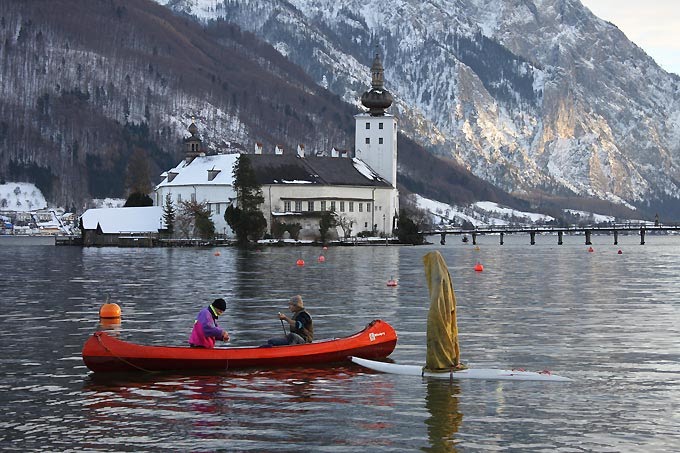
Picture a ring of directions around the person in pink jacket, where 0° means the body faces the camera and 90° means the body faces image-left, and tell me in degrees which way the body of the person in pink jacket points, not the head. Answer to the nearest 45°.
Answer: approximately 270°

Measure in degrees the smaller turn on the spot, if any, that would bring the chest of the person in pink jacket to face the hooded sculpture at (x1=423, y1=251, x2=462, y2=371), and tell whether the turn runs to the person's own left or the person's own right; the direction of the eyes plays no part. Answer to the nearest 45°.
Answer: approximately 45° to the person's own right

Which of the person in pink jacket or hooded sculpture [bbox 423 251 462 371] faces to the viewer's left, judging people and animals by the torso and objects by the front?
the hooded sculpture

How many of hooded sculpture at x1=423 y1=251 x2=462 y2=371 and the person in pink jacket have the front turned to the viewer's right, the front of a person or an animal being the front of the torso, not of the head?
1

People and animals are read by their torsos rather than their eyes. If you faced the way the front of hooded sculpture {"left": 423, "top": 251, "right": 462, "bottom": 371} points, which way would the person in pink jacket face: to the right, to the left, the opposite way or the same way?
the opposite way
